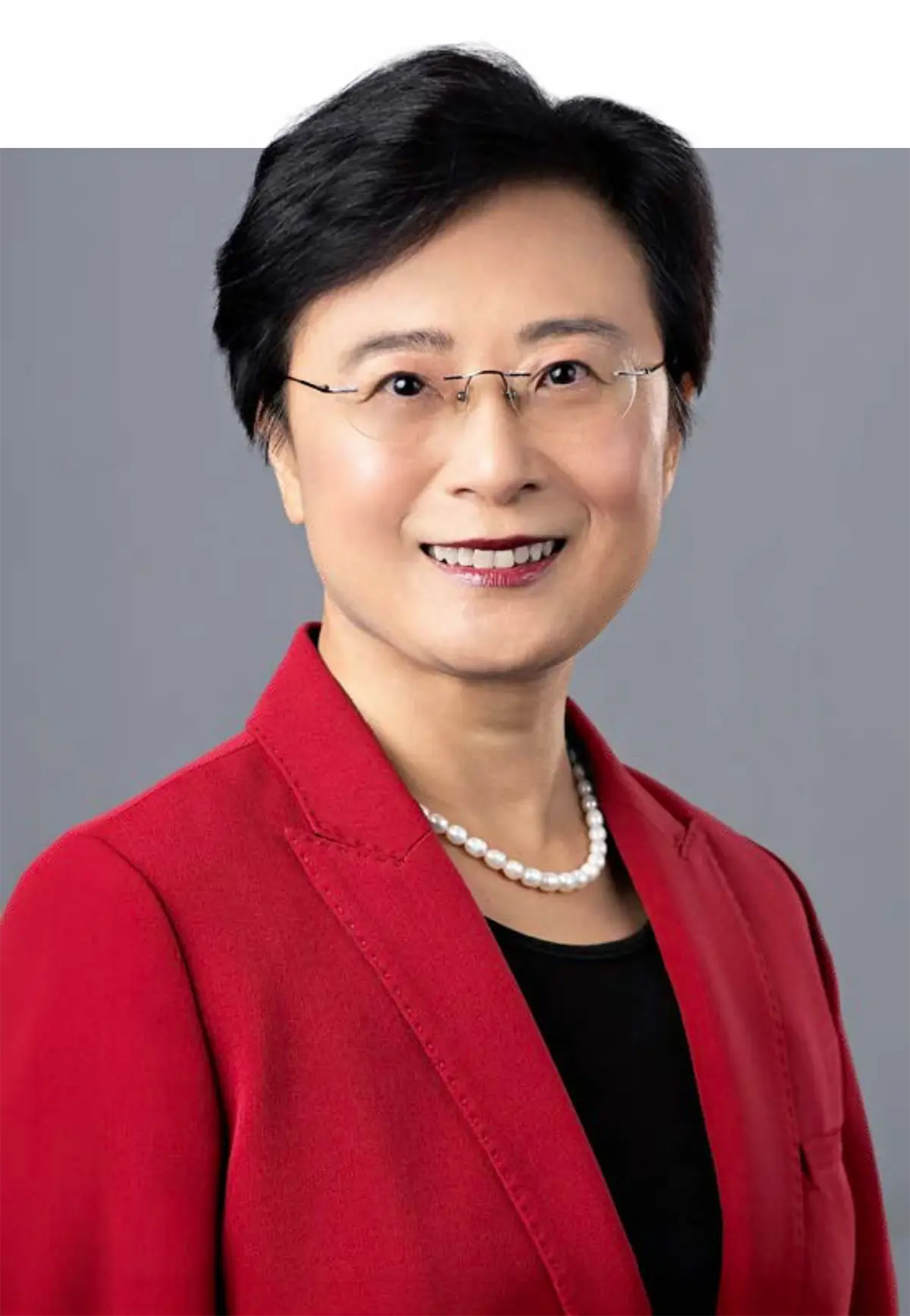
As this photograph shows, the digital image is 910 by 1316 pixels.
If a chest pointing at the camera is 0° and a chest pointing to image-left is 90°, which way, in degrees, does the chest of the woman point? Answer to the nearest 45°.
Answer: approximately 315°
